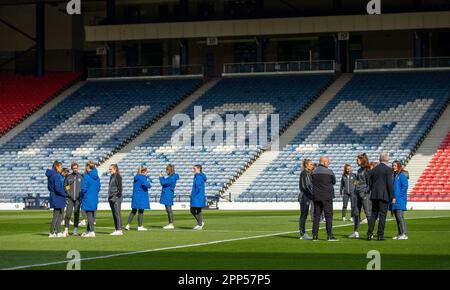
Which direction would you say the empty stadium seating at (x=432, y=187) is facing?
toward the camera

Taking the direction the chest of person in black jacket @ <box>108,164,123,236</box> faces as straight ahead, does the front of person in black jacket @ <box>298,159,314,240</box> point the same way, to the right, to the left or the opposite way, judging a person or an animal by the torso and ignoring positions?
the opposite way

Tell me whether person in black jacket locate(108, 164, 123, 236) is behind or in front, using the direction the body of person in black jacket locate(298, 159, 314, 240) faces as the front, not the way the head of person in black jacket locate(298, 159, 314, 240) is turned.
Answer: behind

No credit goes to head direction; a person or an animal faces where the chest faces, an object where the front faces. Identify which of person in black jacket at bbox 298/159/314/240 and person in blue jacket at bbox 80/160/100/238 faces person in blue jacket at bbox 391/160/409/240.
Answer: the person in black jacket

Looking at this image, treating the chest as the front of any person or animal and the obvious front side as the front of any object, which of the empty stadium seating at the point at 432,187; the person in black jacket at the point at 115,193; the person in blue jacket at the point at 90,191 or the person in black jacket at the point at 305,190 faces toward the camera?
the empty stadium seating

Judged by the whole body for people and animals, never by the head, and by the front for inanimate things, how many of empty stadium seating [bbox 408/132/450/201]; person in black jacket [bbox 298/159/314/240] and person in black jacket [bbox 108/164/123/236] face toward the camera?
1

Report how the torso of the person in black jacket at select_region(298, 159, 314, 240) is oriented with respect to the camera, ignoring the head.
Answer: to the viewer's right

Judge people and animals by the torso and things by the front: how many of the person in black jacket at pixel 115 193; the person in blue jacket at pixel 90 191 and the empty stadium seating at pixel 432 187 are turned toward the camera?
1

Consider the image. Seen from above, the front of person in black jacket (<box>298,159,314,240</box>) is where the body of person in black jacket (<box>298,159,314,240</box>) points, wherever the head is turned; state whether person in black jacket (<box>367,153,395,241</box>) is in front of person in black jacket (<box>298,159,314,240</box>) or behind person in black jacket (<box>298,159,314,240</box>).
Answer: in front

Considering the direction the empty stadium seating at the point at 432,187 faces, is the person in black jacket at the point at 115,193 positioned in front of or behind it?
in front

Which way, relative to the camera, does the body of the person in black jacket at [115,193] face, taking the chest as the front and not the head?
to the viewer's left

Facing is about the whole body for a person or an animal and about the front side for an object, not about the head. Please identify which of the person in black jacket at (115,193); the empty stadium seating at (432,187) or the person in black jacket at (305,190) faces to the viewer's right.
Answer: the person in black jacket at (305,190)

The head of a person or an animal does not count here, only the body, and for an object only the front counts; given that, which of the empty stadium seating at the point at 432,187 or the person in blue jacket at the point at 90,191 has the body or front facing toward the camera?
the empty stadium seating

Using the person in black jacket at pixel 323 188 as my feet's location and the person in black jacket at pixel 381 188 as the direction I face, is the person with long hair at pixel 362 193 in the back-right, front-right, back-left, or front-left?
front-left

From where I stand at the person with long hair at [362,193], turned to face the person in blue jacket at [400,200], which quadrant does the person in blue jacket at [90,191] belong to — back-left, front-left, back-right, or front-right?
back-right
